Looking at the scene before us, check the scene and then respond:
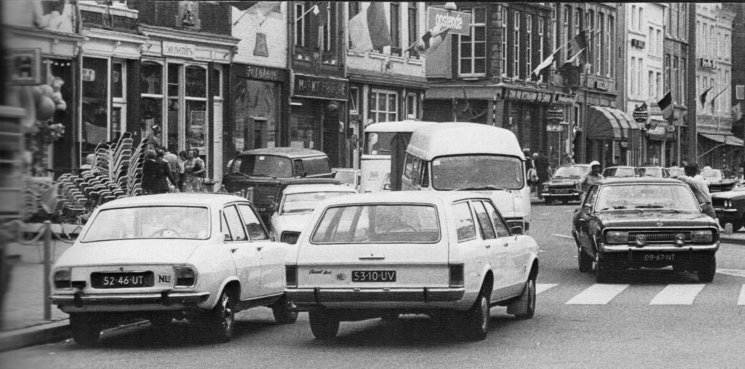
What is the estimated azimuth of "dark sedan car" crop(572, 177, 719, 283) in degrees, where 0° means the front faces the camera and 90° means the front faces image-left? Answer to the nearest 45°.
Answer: approximately 0°

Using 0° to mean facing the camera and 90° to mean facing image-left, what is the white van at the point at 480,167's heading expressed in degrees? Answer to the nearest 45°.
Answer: approximately 0°

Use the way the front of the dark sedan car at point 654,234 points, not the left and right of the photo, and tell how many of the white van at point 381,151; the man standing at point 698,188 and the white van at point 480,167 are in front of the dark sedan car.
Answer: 0

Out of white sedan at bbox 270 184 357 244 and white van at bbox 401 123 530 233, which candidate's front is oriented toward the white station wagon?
the white van

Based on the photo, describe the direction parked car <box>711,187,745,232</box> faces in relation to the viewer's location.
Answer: facing the viewer and to the left of the viewer

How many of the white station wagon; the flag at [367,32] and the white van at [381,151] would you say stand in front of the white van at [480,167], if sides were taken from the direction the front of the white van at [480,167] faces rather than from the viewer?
1
